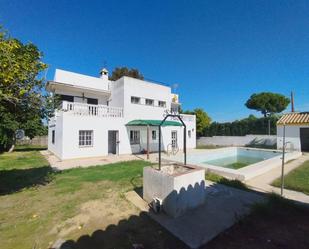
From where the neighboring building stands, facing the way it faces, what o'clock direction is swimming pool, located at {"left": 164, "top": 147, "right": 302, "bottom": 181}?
The swimming pool is roughly at 1 o'clock from the neighboring building.

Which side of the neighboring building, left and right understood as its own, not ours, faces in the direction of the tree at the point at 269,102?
back

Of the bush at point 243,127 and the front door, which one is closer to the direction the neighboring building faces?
the front door

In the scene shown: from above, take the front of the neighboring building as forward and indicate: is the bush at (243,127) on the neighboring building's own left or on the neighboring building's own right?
on the neighboring building's own right

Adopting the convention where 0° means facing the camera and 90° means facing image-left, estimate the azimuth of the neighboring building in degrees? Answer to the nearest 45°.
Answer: approximately 0°

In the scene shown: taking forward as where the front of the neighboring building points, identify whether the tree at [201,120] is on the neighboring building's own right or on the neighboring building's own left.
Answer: on the neighboring building's own right

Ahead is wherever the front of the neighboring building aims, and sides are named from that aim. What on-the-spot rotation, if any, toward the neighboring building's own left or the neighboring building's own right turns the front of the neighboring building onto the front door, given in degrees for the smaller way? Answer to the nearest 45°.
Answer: approximately 45° to the neighboring building's own right

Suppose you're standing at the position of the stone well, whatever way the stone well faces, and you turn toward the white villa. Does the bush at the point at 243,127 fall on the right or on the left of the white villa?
right
